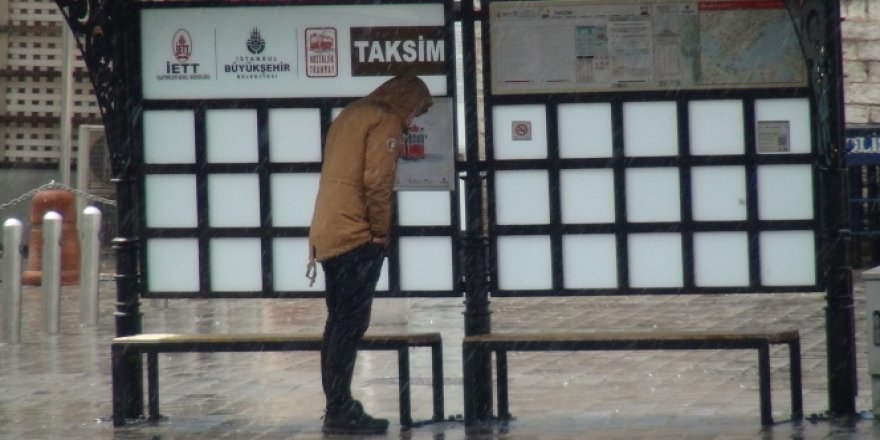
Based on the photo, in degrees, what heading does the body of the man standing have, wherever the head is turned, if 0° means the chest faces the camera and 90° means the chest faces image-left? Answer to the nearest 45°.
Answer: approximately 270°

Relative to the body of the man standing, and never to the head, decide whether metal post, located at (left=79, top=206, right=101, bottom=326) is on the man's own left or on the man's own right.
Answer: on the man's own left

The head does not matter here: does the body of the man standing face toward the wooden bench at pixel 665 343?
yes

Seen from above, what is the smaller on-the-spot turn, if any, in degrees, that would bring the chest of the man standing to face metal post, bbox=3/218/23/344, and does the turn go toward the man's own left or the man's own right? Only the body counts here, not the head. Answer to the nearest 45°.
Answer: approximately 135° to the man's own left

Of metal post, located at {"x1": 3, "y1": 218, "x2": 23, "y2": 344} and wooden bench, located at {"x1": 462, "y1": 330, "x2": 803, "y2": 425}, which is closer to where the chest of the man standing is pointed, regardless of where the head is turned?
the wooden bench

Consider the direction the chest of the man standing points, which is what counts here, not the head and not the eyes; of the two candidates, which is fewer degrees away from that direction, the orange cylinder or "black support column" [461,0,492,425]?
the black support column

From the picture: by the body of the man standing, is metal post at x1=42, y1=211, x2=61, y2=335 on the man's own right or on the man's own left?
on the man's own left

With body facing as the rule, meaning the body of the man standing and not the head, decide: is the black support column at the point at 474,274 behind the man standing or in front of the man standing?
in front
